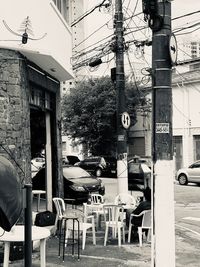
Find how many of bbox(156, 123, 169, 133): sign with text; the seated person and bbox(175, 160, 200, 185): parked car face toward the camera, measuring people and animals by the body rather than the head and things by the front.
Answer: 1

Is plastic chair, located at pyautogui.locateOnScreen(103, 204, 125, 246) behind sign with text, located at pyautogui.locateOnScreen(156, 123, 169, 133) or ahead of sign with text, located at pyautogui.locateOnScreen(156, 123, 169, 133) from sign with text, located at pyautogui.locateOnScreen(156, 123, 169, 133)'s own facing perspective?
behind

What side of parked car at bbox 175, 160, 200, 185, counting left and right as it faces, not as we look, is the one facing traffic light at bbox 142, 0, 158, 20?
left

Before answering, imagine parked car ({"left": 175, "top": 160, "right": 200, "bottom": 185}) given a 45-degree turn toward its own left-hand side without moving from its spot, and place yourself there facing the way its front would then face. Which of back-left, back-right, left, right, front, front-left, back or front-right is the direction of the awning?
front-left

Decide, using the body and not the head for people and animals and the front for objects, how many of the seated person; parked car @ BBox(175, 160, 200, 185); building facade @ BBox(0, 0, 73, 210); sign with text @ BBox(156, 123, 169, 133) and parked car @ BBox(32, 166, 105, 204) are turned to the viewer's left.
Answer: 2

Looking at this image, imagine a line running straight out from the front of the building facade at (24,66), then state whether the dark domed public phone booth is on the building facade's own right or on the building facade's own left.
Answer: on the building facade's own right

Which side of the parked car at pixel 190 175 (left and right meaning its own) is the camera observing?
left

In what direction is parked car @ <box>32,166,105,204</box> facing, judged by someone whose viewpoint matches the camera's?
facing the viewer and to the right of the viewer

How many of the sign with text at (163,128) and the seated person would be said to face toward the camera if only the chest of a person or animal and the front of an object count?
1

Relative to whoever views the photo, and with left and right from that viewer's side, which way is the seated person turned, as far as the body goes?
facing to the left of the viewer

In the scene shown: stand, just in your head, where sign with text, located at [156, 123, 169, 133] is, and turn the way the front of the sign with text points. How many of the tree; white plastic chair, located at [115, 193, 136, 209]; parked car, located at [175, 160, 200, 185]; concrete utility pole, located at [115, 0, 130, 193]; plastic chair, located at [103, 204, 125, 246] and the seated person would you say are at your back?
6

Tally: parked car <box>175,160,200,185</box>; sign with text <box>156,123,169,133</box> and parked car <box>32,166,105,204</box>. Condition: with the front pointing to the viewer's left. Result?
1
